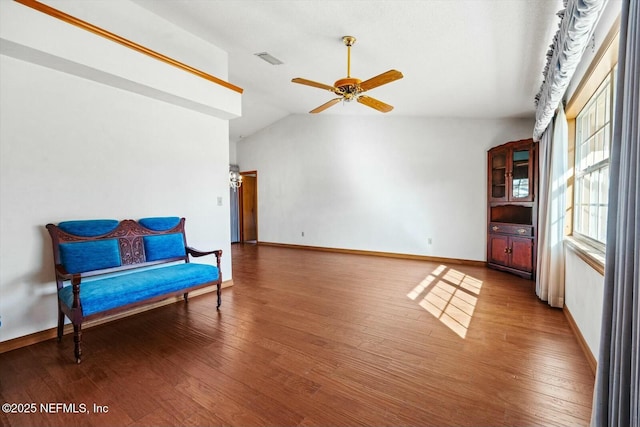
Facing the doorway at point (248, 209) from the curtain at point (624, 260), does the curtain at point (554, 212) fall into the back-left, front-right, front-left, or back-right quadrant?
front-right

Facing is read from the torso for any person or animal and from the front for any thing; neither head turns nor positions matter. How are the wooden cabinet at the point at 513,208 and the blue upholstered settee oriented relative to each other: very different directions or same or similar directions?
very different directions

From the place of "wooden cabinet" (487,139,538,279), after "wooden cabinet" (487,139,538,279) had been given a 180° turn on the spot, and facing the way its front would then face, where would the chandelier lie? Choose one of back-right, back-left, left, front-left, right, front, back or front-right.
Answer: back-left

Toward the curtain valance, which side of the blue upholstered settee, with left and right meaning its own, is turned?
front

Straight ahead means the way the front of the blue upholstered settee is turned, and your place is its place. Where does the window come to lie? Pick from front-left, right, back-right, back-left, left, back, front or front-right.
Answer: front

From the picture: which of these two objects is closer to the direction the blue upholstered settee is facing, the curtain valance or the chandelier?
the curtain valance

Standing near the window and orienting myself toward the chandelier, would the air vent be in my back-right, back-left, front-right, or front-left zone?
front-left

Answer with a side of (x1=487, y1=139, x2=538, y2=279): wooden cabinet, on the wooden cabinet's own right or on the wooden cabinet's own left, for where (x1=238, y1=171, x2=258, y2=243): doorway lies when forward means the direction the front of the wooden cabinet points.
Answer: on the wooden cabinet's own right

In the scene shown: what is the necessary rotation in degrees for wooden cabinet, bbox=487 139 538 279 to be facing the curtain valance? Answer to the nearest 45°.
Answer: approximately 45° to its left

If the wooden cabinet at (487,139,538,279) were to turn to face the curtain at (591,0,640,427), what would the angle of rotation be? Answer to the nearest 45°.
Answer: approximately 45° to its left

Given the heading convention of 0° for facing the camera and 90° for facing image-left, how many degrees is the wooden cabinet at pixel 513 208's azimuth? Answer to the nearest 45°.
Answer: approximately 45°

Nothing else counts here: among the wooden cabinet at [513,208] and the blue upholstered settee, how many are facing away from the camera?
0

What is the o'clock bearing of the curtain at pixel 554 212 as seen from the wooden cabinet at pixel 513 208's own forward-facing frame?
The curtain is roughly at 10 o'clock from the wooden cabinet.

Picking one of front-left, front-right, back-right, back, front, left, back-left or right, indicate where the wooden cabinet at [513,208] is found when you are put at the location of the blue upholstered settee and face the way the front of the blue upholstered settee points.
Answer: front-left
